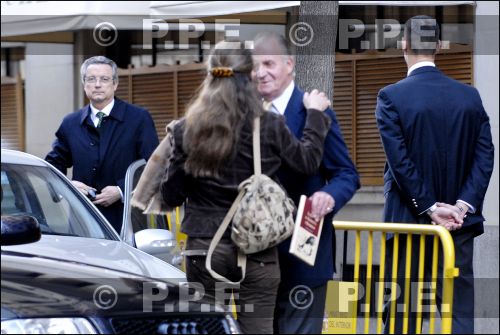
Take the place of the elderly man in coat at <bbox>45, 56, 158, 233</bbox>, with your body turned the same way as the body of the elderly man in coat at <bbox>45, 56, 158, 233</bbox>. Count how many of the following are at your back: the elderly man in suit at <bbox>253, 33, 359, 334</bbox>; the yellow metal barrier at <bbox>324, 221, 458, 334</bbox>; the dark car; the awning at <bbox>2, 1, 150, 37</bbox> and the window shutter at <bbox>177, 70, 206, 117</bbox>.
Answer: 2

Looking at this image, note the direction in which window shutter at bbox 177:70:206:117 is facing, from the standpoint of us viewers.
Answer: facing the viewer

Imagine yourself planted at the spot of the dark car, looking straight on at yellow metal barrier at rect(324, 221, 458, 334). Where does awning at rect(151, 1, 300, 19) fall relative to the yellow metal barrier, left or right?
left

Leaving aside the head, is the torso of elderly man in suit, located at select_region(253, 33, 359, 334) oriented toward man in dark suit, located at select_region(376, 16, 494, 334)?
no

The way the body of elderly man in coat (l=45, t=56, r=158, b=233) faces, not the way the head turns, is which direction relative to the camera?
toward the camera

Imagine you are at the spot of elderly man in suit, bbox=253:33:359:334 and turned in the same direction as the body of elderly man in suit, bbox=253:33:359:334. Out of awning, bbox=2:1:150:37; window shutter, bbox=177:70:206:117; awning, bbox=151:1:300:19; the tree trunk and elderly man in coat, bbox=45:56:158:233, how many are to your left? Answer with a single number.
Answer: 0

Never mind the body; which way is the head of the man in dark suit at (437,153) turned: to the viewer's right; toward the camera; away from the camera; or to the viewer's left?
away from the camera

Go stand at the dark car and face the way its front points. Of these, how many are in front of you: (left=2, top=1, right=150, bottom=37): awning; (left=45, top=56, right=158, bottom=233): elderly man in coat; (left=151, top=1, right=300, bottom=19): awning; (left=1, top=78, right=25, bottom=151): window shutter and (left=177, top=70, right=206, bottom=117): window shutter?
0

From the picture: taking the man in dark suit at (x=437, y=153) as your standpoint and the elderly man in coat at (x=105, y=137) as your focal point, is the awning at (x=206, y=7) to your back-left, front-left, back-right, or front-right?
front-right

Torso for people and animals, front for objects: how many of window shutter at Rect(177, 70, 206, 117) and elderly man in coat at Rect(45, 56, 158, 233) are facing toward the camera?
2

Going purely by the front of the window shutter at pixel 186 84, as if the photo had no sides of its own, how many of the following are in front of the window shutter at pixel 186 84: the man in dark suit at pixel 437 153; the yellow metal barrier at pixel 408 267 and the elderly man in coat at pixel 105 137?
3

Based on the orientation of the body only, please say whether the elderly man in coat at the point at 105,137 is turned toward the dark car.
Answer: yes

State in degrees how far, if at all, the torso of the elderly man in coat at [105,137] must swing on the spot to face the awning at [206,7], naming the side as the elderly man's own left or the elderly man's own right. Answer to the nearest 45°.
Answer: approximately 180°

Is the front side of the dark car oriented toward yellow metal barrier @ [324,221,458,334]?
no

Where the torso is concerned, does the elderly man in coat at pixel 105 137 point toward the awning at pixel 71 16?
no

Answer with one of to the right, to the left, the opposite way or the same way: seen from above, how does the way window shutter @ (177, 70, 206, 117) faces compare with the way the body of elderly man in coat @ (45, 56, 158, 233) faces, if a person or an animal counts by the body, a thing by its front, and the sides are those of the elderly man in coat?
the same way
